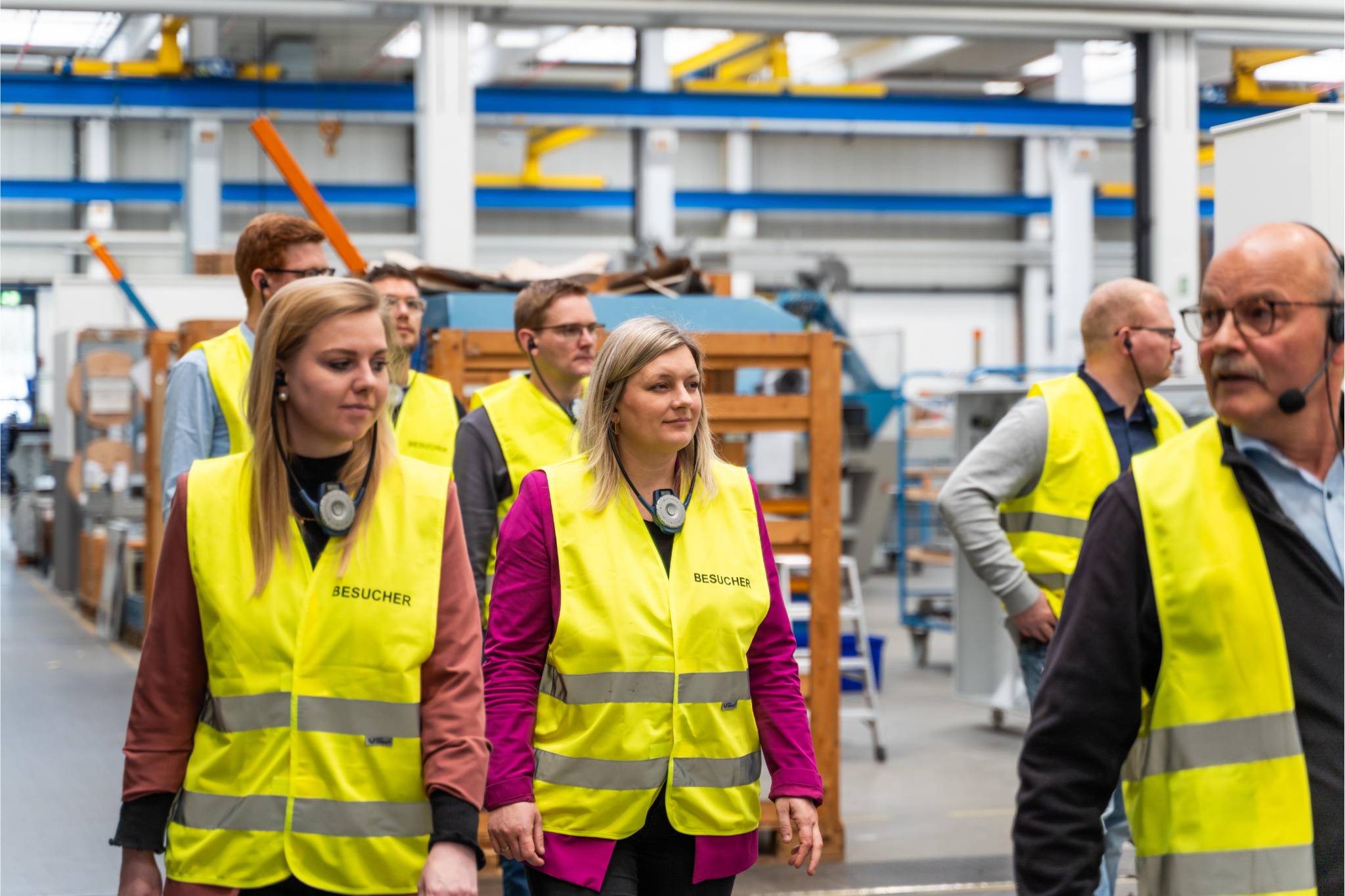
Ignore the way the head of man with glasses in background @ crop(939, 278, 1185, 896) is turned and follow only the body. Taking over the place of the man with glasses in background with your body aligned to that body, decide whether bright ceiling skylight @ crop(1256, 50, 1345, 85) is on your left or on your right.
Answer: on your left

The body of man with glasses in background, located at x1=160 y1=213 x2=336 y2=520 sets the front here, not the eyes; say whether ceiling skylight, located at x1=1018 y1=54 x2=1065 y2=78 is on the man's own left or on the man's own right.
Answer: on the man's own left

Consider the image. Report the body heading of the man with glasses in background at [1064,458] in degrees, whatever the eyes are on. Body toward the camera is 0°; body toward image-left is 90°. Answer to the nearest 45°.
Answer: approximately 315°

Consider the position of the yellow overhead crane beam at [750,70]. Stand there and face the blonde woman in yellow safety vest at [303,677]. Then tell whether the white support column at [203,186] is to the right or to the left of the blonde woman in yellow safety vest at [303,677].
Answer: right

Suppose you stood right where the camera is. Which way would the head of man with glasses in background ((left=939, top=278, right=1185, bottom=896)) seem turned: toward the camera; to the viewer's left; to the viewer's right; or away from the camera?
to the viewer's right

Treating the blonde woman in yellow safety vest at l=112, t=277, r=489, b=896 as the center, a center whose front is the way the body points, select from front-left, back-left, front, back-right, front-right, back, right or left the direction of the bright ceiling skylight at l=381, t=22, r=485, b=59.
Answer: back

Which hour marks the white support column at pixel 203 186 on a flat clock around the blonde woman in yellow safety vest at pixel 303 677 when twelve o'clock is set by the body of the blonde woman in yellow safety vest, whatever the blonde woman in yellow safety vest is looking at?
The white support column is roughly at 6 o'clock from the blonde woman in yellow safety vest.

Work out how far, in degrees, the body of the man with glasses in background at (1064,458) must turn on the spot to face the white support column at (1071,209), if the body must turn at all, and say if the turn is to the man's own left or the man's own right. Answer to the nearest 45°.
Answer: approximately 135° to the man's own left

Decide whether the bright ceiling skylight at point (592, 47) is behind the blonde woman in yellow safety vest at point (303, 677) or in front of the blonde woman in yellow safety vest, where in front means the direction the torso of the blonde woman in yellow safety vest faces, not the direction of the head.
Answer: behind
